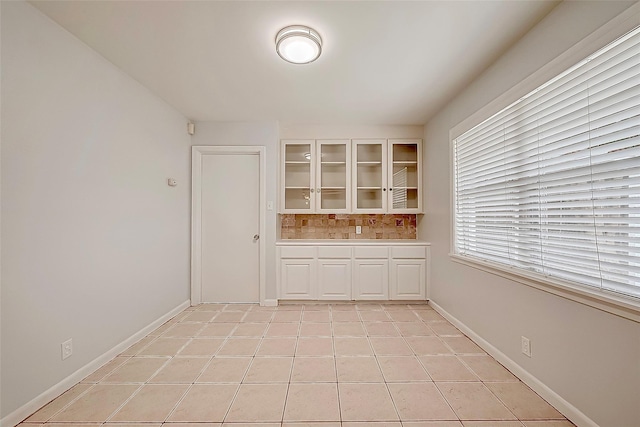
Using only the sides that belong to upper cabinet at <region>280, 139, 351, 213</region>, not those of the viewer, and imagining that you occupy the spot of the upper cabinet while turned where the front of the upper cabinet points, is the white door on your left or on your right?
on your right

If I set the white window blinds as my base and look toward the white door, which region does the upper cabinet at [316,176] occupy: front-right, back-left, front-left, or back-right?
front-right

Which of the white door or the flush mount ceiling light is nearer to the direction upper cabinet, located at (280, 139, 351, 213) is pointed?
the flush mount ceiling light

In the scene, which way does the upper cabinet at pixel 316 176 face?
toward the camera

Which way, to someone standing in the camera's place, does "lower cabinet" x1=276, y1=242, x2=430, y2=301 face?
facing the viewer

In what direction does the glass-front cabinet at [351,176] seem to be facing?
toward the camera

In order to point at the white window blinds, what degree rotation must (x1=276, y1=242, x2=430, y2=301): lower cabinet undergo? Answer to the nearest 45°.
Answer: approximately 45° to its left

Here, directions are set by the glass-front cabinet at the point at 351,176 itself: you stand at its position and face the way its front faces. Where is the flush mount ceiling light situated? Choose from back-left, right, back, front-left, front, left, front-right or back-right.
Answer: front

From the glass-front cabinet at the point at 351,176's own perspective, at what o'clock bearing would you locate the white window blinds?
The white window blinds is roughly at 11 o'clock from the glass-front cabinet.

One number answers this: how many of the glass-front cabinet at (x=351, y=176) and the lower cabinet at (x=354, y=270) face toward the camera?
2

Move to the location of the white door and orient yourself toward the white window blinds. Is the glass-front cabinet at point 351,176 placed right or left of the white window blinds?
left

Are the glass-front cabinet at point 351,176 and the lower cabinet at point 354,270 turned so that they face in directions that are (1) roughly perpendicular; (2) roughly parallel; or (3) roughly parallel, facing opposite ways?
roughly parallel

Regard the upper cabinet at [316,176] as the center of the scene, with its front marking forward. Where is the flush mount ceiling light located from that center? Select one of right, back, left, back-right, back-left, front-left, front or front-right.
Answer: front
